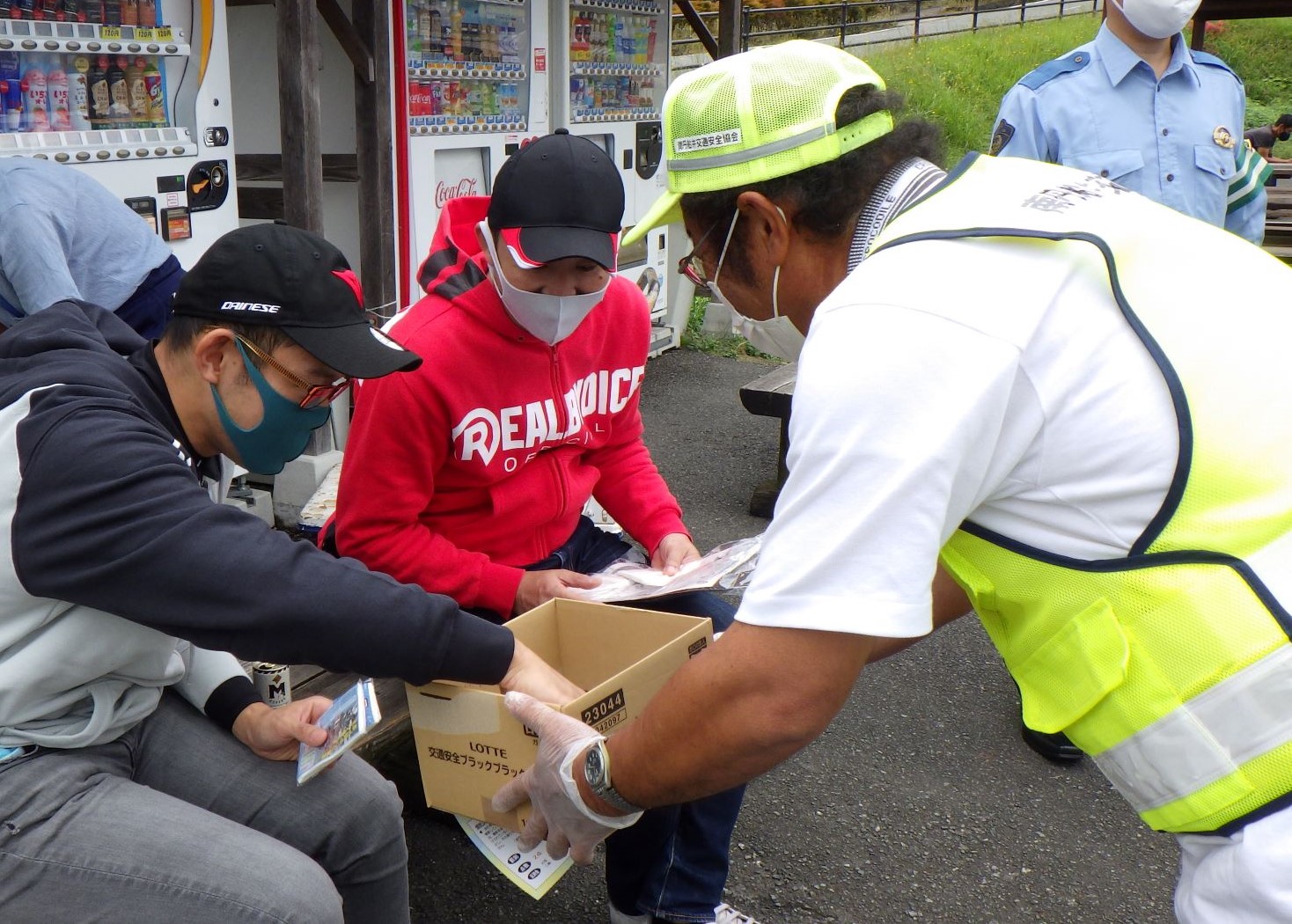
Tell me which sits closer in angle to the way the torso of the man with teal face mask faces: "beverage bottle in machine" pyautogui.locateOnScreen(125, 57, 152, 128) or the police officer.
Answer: the police officer

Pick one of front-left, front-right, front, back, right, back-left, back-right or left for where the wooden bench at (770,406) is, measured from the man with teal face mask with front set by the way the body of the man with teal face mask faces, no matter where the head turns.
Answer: front-left

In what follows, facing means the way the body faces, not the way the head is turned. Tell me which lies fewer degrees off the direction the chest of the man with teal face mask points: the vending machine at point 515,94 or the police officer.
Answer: the police officer

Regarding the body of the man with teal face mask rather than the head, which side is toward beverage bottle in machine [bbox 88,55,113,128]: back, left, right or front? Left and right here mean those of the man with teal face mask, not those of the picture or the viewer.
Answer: left

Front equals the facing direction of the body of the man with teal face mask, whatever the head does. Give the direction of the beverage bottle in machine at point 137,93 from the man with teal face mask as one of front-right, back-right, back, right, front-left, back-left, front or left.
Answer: left

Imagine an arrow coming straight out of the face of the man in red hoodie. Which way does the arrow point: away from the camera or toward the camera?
toward the camera

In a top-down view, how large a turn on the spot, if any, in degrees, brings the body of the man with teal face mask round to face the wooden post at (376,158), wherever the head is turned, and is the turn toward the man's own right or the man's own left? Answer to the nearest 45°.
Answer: approximately 90° to the man's own left

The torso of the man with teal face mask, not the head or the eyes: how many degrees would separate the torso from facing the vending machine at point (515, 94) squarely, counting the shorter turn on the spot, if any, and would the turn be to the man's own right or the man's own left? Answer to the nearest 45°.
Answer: approximately 90° to the man's own left

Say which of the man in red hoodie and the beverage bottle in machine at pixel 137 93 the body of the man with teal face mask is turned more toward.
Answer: the man in red hoodie

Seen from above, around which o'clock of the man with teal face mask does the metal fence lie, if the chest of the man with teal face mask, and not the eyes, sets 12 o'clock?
The metal fence is roughly at 10 o'clock from the man with teal face mask.

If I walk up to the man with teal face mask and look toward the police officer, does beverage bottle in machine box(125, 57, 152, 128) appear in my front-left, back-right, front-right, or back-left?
front-left

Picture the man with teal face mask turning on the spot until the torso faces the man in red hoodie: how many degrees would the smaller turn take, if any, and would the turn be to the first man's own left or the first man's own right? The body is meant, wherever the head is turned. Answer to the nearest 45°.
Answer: approximately 45° to the first man's own left

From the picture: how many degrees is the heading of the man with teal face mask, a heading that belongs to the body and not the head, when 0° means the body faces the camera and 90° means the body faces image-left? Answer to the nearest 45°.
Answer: approximately 270°

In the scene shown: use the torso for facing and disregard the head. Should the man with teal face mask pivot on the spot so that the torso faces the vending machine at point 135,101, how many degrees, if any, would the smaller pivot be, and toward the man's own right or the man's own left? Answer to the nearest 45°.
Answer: approximately 90° to the man's own left
